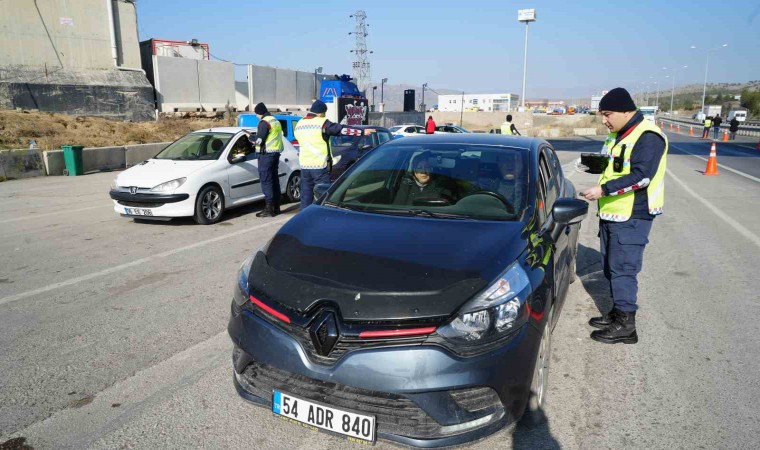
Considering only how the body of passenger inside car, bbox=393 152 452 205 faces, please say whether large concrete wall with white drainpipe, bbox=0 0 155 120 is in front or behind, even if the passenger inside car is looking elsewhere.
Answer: behind

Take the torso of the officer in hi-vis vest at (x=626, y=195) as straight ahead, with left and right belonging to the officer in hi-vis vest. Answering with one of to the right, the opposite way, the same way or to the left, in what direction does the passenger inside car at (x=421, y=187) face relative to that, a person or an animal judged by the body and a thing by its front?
to the left

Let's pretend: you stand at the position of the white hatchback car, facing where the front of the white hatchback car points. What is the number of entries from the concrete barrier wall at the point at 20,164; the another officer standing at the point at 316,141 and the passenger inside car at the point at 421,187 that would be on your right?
1

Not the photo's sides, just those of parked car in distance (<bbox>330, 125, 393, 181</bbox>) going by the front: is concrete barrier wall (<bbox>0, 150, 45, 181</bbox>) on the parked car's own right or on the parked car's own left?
on the parked car's own right

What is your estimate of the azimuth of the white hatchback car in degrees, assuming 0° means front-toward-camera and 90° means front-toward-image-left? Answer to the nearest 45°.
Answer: approximately 45°

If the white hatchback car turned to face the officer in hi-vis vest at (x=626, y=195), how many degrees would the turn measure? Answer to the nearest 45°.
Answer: approximately 90° to its left

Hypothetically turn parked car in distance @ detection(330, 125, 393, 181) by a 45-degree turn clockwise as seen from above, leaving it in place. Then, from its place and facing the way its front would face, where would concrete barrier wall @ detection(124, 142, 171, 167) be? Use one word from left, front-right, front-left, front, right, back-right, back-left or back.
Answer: front-right

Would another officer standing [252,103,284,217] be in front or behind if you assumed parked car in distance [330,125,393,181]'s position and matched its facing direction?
in front

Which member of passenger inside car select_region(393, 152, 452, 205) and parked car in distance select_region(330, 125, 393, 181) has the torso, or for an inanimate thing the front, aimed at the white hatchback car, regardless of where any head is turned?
the parked car in distance

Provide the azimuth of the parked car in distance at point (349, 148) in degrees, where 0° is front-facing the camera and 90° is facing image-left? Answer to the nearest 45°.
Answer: approximately 45°

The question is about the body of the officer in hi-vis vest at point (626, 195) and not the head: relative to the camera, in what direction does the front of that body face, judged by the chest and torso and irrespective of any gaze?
to the viewer's left

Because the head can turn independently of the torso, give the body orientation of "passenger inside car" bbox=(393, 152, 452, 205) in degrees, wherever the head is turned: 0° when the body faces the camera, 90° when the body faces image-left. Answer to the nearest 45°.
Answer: approximately 0°

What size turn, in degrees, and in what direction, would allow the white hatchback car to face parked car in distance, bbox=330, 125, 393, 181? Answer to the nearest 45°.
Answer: approximately 180°
